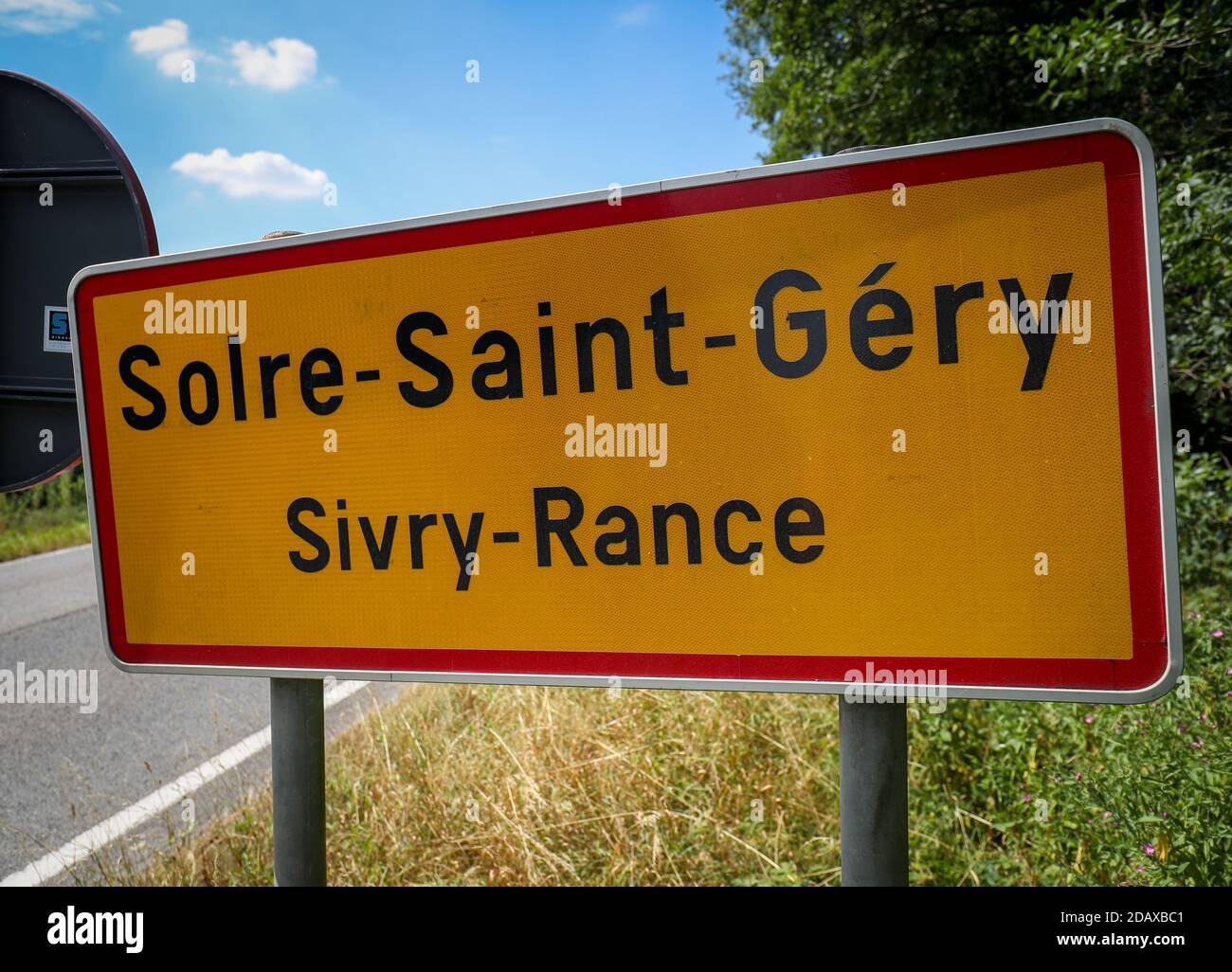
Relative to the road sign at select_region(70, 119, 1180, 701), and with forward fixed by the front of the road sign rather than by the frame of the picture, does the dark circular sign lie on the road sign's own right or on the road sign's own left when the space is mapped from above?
on the road sign's own right

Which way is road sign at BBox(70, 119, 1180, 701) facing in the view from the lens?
facing the viewer and to the left of the viewer
